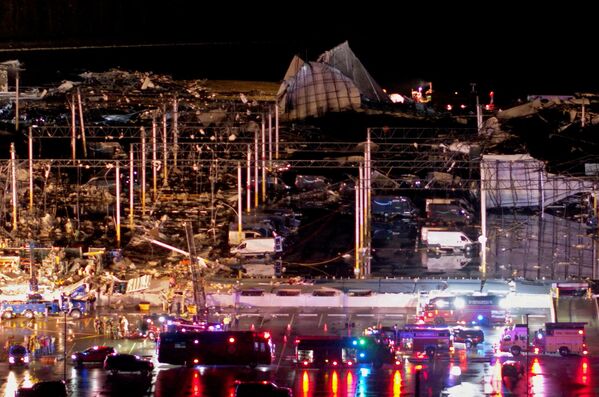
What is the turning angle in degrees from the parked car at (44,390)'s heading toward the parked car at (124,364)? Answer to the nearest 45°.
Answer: approximately 135° to its right

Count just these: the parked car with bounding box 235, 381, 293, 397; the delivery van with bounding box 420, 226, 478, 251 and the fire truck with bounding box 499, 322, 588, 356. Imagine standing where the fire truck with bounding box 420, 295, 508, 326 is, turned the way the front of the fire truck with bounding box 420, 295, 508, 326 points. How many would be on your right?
1

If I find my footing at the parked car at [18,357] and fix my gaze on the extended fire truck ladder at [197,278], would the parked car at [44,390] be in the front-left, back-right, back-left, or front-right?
back-right

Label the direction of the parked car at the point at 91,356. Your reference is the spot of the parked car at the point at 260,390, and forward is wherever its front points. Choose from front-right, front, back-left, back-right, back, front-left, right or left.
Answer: back-left

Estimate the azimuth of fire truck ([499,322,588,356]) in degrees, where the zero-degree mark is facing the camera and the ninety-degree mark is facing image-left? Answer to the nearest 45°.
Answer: approximately 90°
